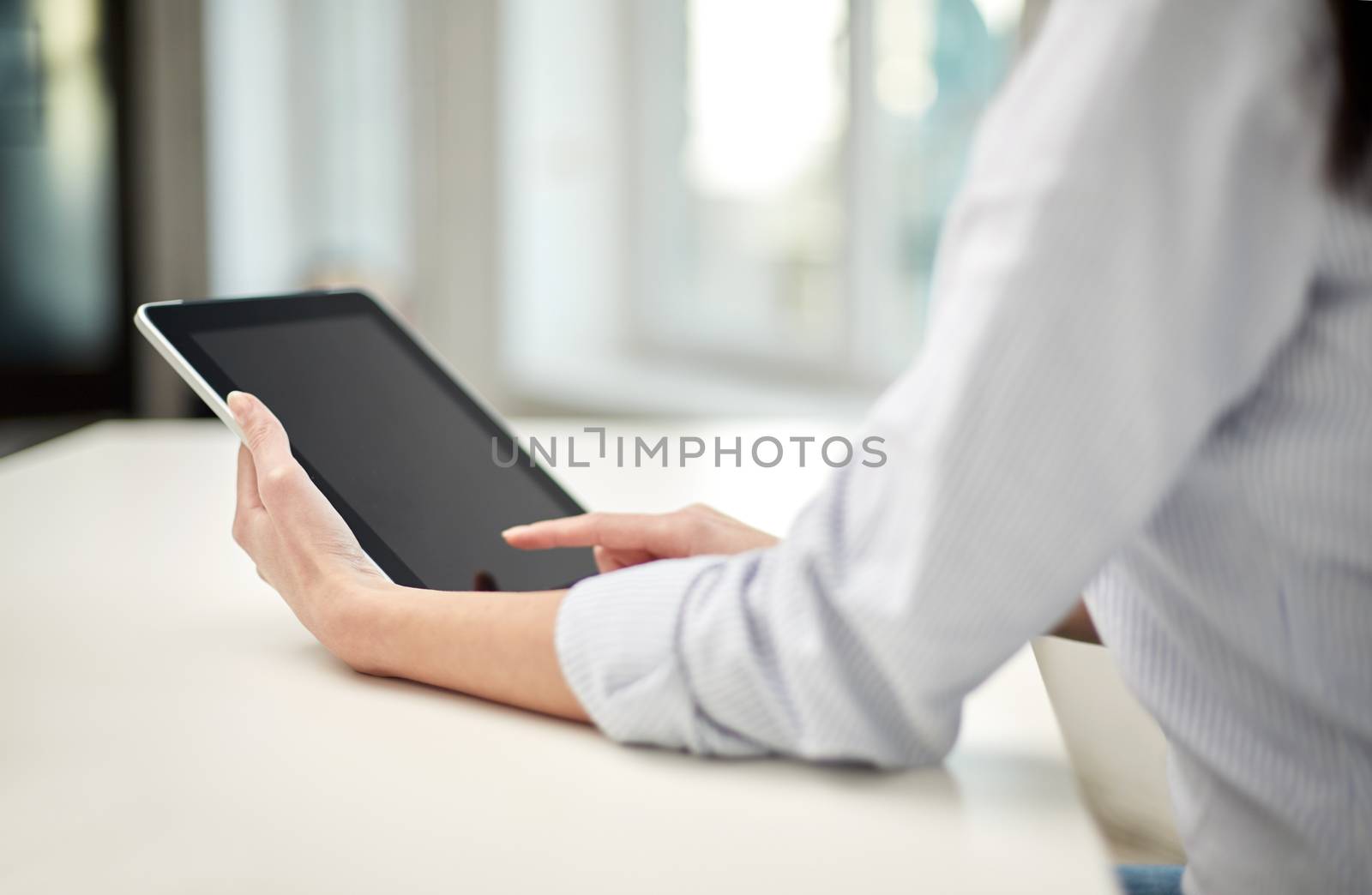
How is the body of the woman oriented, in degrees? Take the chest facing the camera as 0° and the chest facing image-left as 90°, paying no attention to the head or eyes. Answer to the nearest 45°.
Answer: approximately 135°
